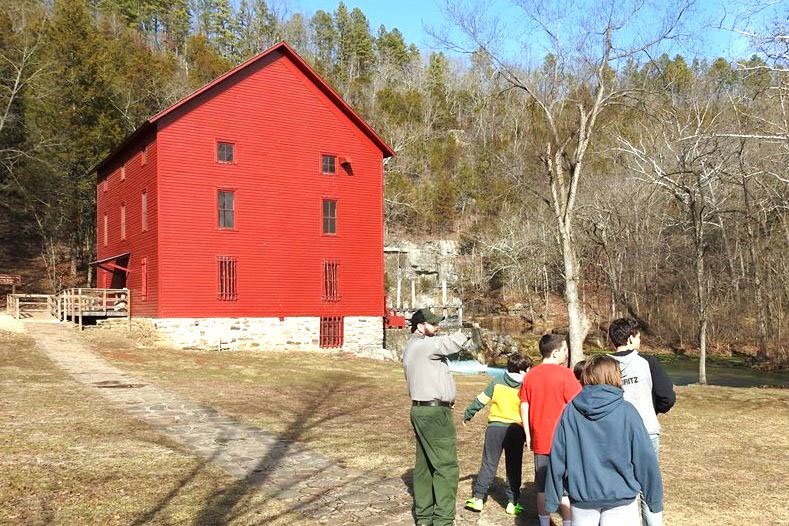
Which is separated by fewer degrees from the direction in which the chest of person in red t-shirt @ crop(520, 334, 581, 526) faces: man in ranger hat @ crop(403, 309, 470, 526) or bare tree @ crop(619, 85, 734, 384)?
the bare tree

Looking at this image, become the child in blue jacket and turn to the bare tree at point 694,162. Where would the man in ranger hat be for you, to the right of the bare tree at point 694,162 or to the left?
left

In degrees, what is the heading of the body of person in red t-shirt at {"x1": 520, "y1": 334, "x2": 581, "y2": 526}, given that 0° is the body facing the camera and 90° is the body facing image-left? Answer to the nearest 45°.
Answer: approximately 225°

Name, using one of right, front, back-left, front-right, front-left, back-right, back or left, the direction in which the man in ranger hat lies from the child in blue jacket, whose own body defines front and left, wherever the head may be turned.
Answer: front-left

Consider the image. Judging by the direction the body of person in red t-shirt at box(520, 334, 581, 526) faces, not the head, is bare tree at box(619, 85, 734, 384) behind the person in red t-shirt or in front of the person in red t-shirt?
in front

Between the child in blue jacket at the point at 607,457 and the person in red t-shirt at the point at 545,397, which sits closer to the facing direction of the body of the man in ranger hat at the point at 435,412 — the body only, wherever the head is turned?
the person in red t-shirt

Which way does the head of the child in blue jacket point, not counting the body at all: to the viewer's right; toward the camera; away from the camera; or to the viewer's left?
away from the camera

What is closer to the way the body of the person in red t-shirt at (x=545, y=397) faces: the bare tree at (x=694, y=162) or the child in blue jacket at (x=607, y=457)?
the bare tree

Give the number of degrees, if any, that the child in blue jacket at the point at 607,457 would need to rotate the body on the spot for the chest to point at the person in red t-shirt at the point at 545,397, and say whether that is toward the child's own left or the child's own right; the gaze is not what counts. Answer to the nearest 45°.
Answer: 0° — they already face them

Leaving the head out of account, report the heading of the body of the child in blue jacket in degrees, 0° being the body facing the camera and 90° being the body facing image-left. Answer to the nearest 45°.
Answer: approximately 180°

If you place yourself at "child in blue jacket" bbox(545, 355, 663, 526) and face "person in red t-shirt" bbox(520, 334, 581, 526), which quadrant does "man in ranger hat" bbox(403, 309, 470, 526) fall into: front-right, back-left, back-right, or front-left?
front-left
